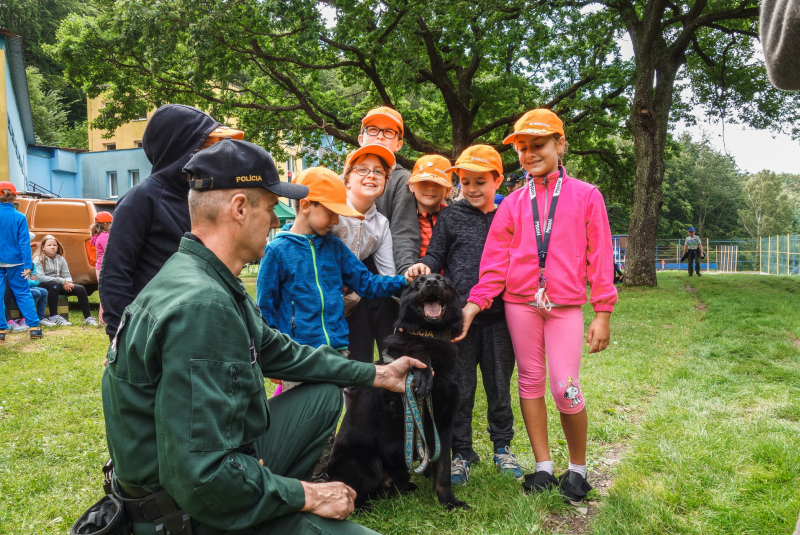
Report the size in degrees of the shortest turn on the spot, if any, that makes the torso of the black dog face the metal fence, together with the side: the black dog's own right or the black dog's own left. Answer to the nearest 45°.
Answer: approximately 90° to the black dog's own left

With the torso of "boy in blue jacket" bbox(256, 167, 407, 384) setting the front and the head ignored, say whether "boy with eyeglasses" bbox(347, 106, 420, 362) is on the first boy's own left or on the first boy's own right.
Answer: on the first boy's own left

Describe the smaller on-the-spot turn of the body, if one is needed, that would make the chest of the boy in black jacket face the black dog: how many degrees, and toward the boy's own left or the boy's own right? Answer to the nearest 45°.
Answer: approximately 45° to the boy's own right

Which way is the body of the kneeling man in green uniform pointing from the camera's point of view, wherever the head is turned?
to the viewer's right
